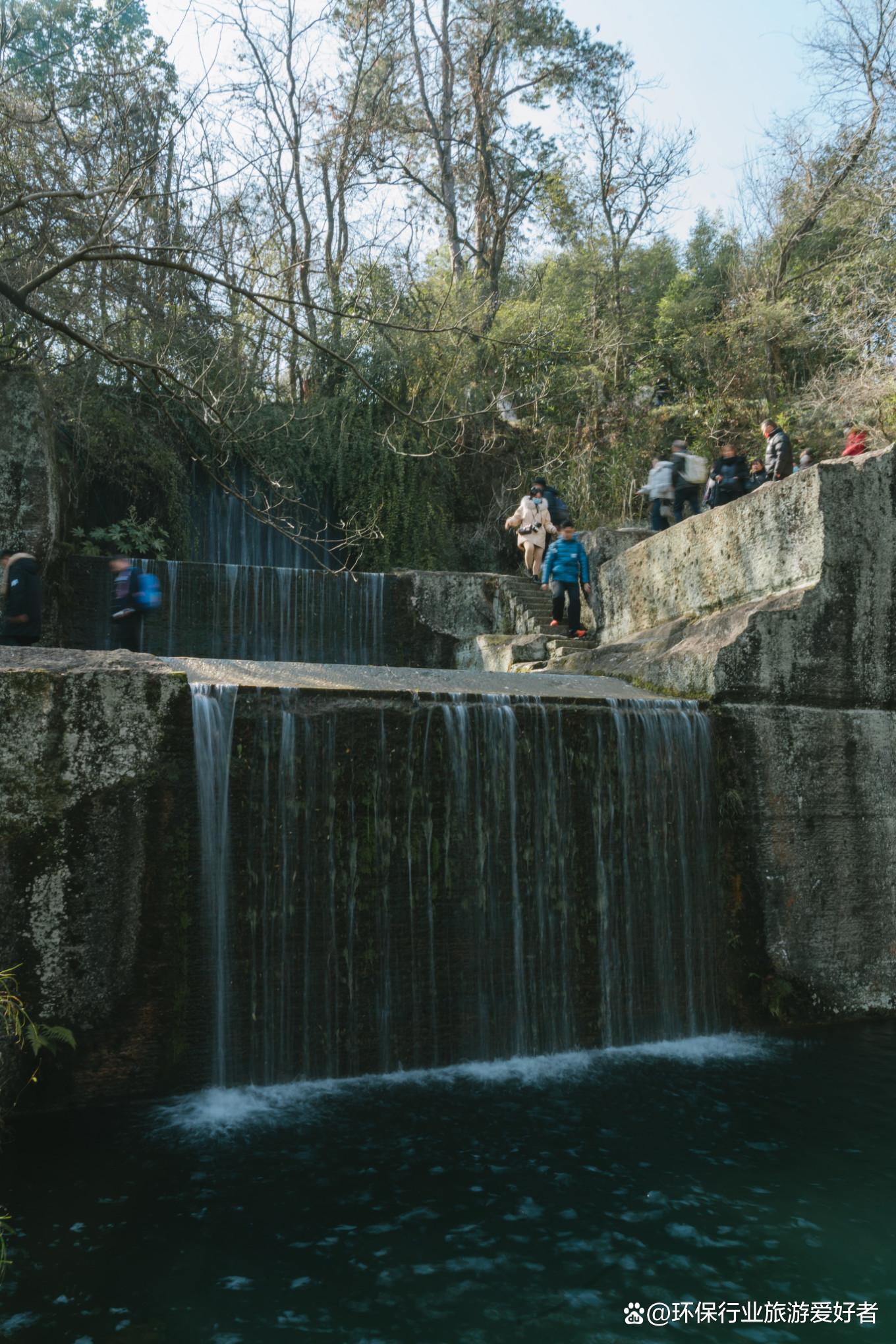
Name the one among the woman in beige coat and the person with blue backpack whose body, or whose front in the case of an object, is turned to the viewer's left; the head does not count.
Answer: the person with blue backpack

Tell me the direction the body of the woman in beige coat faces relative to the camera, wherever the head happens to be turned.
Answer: toward the camera

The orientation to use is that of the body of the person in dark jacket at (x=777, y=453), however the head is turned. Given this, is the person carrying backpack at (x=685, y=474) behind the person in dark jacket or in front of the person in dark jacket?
in front

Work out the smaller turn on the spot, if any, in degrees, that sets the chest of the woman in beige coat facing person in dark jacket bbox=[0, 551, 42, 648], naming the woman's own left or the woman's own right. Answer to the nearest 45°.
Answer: approximately 45° to the woman's own right

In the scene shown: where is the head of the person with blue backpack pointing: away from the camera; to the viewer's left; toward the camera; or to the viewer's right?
to the viewer's left

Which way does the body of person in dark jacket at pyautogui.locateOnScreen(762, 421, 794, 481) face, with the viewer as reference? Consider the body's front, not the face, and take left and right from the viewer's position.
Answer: facing to the left of the viewer

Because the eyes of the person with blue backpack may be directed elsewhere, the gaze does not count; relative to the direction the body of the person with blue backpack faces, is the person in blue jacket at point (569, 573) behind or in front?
behind

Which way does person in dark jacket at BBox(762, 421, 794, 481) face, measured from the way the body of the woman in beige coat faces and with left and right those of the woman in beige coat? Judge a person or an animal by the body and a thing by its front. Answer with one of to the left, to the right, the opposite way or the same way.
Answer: to the right

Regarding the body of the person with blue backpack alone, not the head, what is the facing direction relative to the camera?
to the viewer's left

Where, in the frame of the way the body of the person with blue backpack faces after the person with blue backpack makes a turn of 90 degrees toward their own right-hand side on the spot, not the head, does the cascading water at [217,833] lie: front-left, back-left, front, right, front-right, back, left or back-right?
back

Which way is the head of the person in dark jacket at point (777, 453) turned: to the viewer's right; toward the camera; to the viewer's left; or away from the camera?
to the viewer's left

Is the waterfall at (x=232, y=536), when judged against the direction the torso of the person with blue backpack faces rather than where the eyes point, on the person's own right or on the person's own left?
on the person's own right

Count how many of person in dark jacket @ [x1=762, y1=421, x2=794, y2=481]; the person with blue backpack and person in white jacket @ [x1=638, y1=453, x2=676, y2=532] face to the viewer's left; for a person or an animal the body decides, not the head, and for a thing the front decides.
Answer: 3
